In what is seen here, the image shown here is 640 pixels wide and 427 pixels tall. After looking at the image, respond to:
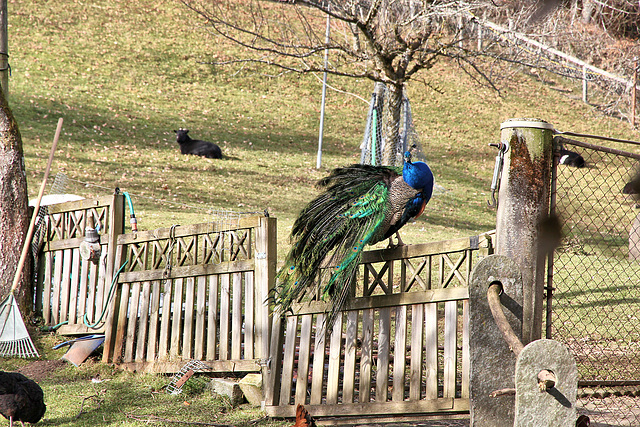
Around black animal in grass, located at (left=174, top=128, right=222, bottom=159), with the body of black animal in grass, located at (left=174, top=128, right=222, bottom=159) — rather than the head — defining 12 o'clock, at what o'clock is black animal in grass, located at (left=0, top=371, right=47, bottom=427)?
black animal in grass, located at (left=0, top=371, right=47, bottom=427) is roughly at 9 o'clock from black animal in grass, located at (left=174, top=128, right=222, bottom=159).

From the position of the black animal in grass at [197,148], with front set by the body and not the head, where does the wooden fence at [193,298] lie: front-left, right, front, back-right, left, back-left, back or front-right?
left

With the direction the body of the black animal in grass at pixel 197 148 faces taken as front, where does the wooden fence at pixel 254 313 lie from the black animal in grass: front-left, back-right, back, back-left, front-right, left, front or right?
left

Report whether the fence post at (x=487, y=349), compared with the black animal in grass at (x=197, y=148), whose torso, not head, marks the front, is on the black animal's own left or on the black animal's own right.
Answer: on the black animal's own left

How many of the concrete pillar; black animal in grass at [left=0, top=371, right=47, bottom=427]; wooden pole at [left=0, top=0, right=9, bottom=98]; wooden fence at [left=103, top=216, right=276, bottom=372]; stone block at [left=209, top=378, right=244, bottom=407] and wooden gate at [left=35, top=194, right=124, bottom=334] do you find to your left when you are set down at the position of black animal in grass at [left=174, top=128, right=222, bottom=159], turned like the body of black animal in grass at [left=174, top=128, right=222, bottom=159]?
6

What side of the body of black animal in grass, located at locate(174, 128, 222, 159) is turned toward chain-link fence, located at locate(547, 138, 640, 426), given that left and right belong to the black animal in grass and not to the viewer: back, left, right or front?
left

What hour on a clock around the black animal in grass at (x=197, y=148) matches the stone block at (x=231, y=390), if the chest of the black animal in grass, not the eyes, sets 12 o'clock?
The stone block is roughly at 9 o'clock from the black animal in grass.

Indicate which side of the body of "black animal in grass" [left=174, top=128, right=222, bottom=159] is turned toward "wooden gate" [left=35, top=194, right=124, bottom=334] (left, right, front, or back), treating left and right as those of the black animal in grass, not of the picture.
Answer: left

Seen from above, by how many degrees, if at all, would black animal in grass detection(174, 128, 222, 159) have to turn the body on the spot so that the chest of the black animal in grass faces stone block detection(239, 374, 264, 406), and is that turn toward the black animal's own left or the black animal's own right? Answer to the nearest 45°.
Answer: approximately 90° to the black animal's own left

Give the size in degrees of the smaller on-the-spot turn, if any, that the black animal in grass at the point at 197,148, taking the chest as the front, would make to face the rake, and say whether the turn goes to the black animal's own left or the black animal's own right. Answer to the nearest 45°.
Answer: approximately 90° to the black animal's own left

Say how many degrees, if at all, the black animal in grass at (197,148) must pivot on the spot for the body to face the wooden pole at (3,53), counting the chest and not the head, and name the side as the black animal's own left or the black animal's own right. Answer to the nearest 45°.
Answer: approximately 90° to the black animal's own left

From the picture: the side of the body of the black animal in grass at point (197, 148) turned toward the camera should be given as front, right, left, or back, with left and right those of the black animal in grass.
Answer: left
